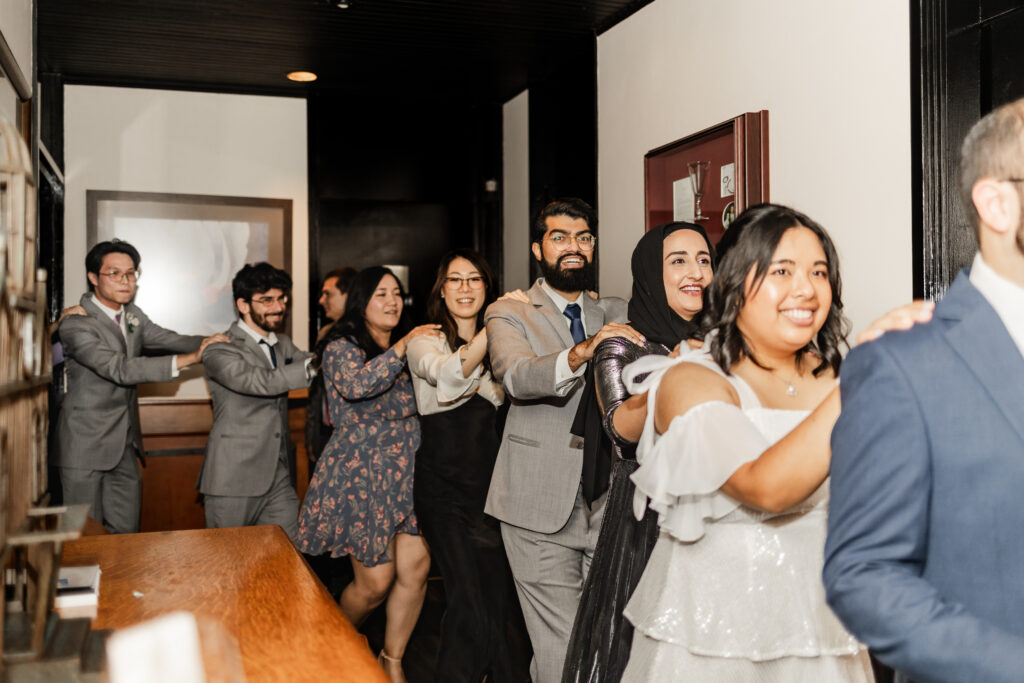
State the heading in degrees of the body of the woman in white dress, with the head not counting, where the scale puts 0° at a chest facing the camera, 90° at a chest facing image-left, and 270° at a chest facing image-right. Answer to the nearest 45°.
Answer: approximately 315°

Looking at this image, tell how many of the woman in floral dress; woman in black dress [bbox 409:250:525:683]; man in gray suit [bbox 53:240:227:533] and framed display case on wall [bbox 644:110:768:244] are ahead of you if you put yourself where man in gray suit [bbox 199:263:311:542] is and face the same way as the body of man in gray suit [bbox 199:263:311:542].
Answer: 3

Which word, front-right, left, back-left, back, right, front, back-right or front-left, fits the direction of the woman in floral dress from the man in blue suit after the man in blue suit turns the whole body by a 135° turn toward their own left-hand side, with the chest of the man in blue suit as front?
front-left

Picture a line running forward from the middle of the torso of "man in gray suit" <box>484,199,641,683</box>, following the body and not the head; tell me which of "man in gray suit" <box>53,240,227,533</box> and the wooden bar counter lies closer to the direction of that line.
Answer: the wooden bar counter

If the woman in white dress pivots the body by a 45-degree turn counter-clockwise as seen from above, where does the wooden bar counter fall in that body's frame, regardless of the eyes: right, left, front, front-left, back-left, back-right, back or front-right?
back

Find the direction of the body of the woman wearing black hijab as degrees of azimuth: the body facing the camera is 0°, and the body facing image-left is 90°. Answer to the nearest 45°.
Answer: approximately 315°

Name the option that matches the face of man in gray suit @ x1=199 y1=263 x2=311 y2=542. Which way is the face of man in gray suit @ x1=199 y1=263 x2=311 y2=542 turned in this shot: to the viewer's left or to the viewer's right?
to the viewer's right

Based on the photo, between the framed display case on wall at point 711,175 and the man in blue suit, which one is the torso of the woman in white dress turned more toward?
the man in blue suit

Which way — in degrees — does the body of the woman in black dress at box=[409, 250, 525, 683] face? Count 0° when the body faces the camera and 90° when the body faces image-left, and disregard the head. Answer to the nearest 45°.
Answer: approximately 315°

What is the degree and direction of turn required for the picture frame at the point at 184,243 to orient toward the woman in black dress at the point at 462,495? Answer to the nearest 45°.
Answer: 0° — it already faces them

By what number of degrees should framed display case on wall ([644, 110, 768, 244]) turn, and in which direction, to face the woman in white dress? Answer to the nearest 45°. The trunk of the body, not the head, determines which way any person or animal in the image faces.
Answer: approximately 45° to its left
